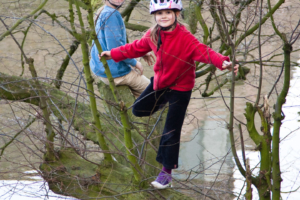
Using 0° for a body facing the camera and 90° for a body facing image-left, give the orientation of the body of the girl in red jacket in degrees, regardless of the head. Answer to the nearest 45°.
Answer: approximately 45°
